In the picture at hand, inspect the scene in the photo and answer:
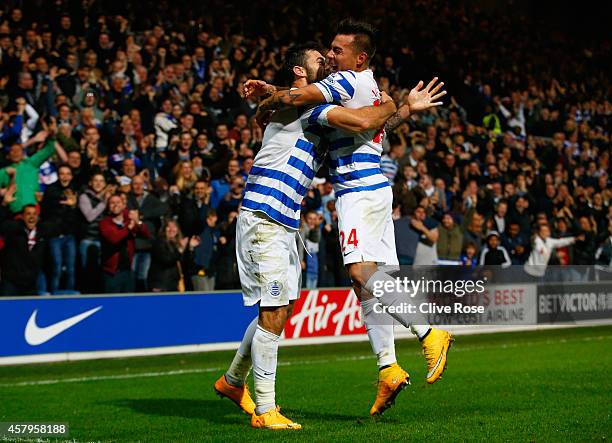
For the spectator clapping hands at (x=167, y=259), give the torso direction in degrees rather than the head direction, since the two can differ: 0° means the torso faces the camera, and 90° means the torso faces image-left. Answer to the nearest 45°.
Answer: approximately 315°

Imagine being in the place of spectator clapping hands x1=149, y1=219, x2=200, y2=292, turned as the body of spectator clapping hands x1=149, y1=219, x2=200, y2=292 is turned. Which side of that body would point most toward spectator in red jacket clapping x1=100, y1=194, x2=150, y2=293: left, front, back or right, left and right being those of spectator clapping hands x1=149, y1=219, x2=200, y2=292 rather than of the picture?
right
